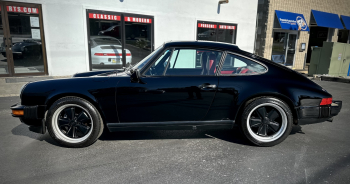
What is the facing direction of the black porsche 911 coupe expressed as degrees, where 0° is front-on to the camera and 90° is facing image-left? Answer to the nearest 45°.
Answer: approximately 90°
